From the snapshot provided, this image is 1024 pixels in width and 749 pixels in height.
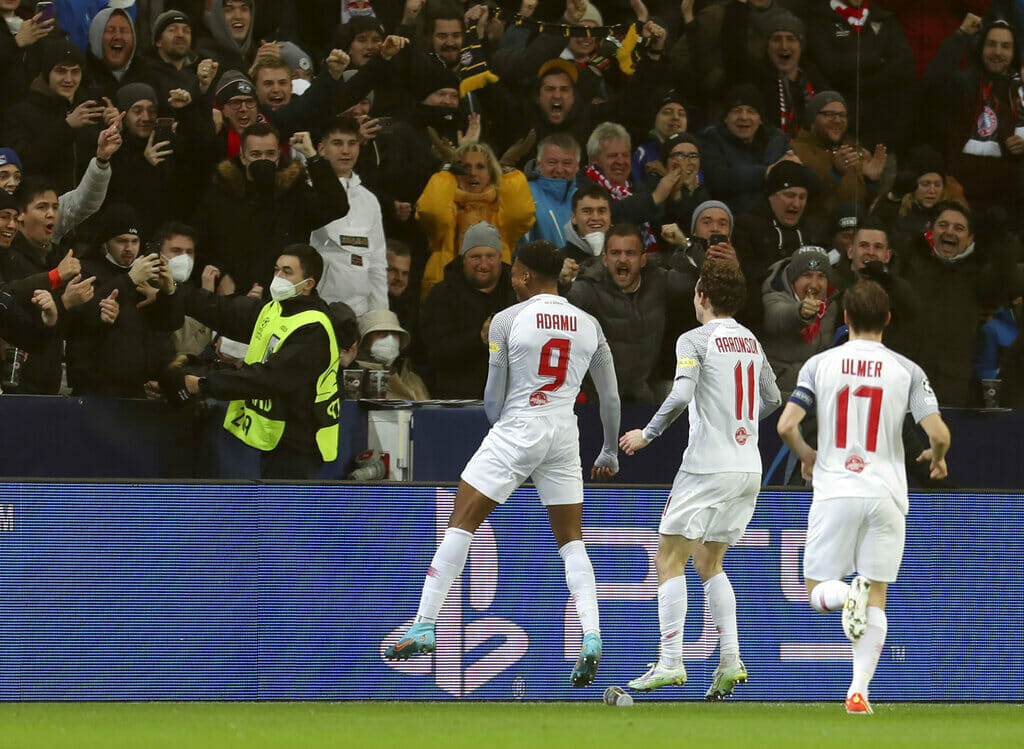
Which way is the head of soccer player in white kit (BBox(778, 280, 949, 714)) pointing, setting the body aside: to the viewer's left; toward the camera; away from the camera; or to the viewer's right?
away from the camera

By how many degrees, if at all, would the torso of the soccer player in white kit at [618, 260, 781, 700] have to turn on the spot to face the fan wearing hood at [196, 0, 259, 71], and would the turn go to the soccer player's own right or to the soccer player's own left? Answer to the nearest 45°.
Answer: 0° — they already face them

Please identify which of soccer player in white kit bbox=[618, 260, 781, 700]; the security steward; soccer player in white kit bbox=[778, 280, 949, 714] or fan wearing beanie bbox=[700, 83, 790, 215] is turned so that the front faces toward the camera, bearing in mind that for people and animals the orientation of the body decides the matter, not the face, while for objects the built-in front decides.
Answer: the fan wearing beanie

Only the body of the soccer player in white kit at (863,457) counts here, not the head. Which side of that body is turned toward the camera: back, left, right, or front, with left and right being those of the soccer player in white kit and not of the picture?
back

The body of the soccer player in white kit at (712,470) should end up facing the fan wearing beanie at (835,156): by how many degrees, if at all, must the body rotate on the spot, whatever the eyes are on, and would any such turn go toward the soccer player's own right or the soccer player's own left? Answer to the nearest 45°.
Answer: approximately 45° to the soccer player's own right

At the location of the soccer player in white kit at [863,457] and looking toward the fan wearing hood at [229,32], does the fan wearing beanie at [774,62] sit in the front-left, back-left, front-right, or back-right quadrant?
front-right

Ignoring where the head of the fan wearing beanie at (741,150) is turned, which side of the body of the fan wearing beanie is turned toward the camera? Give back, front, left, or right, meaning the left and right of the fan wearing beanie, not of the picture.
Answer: front

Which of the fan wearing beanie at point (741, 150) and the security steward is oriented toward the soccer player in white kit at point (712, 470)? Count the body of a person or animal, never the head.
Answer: the fan wearing beanie

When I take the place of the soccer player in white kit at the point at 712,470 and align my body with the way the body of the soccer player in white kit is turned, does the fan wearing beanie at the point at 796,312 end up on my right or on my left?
on my right

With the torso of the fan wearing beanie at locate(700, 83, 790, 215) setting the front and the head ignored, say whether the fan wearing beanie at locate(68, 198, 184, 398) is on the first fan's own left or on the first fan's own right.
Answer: on the first fan's own right

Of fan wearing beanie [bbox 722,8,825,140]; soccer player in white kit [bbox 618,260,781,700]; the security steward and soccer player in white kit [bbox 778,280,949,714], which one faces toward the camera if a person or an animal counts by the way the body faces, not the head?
the fan wearing beanie

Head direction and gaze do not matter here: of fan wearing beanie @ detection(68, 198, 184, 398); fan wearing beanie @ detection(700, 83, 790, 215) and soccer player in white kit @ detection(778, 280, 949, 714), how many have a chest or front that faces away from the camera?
1
